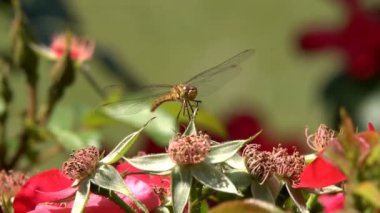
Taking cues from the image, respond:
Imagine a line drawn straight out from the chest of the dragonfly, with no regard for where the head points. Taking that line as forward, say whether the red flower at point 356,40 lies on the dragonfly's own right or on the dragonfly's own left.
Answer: on the dragonfly's own left

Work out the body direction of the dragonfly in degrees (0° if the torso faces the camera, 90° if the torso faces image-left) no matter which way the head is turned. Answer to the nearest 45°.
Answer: approximately 315°
